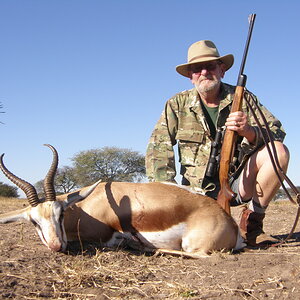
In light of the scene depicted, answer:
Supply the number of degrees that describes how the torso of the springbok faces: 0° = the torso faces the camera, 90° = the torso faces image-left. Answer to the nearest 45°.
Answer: approximately 90°

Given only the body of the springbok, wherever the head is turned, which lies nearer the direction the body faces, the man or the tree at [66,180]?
the tree

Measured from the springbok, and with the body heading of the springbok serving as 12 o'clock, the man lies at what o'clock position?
The man is roughly at 4 o'clock from the springbok.

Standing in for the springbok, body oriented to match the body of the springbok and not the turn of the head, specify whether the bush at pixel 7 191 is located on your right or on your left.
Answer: on your right

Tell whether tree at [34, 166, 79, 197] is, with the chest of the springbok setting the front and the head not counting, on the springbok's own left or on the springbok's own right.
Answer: on the springbok's own right

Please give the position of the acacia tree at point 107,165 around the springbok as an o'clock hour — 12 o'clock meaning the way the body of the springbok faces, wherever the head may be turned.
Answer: The acacia tree is roughly at 3 o'clock from the springbok.
